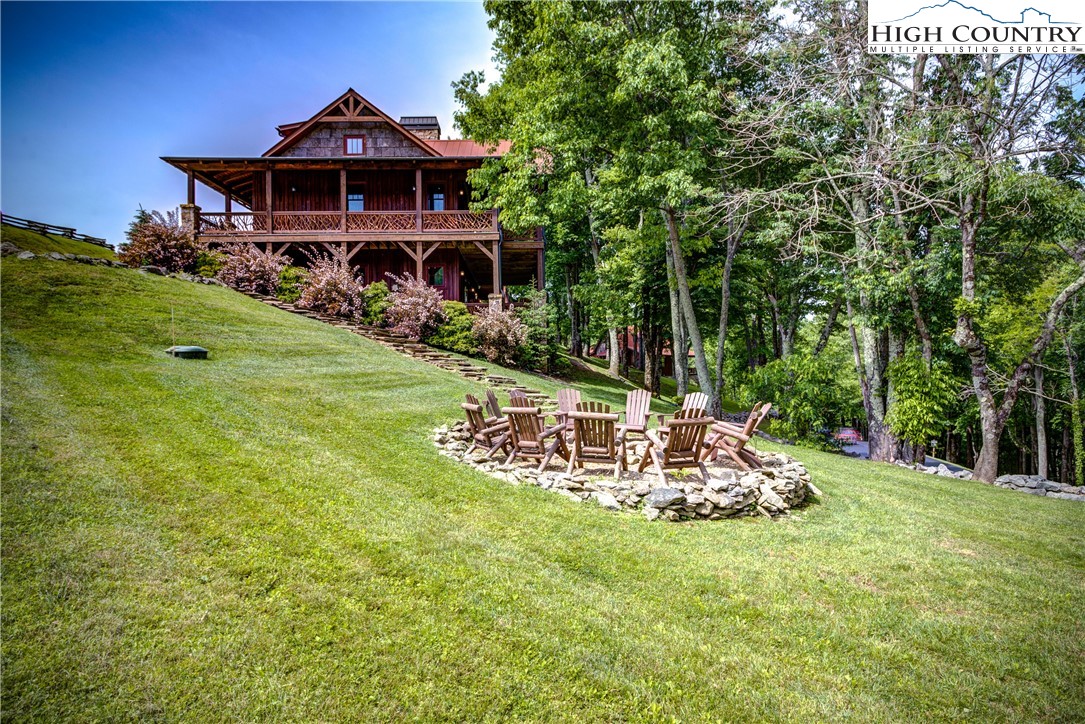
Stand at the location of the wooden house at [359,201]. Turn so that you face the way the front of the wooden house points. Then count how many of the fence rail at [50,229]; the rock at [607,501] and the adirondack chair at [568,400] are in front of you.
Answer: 2

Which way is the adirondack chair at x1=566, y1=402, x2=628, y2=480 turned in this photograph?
away from the camera

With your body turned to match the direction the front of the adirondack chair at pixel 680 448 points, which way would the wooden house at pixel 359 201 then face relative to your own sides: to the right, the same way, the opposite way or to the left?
the opposite way

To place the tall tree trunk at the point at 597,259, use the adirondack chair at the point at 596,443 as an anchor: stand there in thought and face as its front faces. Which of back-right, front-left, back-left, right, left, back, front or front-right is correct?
front

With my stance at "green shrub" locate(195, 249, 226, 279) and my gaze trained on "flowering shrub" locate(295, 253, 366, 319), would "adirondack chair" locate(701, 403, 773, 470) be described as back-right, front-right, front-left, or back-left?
front-right

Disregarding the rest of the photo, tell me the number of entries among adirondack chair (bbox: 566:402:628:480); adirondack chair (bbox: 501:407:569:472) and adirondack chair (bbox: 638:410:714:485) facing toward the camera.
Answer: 0

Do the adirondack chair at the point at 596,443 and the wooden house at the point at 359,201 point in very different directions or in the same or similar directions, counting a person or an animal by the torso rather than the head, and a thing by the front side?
very different directions

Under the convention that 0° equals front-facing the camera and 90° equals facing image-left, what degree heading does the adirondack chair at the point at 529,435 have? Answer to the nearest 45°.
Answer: approximately 225°

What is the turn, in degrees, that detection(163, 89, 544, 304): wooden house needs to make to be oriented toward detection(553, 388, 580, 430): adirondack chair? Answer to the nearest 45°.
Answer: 0° — it already faces it

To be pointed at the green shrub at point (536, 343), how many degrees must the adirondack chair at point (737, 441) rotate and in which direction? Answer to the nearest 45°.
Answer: approximately 45° to its right

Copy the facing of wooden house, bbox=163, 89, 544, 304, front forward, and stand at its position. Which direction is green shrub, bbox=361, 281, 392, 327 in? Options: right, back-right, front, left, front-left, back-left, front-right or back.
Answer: front

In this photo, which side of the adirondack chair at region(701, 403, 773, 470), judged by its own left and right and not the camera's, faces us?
left

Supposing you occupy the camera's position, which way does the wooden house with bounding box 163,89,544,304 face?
facing the viewer

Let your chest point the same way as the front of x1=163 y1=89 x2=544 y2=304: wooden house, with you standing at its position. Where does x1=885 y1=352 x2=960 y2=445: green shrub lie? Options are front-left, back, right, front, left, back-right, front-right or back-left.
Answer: front-left

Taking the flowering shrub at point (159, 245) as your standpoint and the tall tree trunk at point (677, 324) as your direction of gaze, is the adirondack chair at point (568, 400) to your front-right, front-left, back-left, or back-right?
front-right

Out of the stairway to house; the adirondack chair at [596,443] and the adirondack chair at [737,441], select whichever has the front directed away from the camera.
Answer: the adirondack chair at [596,443]

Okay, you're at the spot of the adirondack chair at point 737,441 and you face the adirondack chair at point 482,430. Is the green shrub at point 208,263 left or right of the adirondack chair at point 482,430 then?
right
